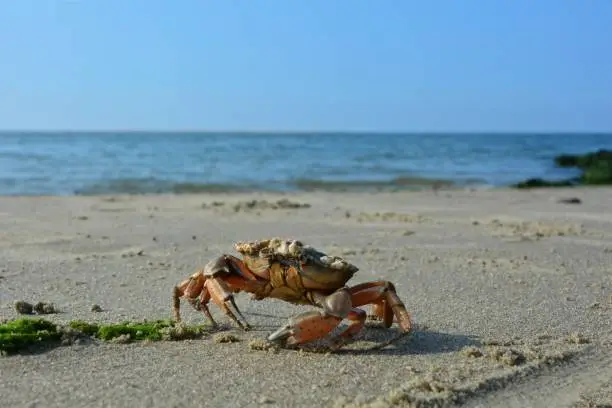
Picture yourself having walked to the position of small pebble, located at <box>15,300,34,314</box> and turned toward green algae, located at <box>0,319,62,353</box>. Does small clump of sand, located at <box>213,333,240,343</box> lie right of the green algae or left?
left

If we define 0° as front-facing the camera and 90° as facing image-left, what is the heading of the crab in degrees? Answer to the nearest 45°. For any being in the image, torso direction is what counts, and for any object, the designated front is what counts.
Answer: approximately 45°

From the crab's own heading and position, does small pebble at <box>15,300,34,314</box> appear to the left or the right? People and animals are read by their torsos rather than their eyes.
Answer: on its right

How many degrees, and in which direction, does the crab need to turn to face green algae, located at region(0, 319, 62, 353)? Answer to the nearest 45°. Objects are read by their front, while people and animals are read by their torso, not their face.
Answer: approximately 45° to its right

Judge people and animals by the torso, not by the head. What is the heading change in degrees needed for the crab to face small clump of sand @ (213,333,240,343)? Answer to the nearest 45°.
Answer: approximately 45° to its right
